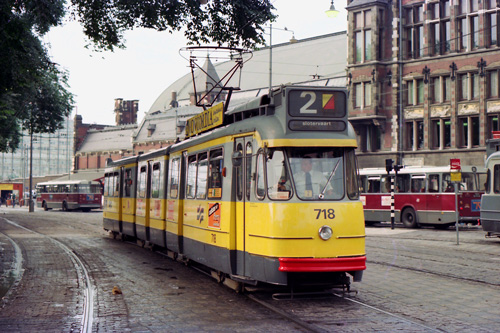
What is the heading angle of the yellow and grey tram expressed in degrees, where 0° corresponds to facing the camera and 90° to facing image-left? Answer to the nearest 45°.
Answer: approximately 315°

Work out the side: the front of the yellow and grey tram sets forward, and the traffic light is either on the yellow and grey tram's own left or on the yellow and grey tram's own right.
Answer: on the yellow and grey tram's own left

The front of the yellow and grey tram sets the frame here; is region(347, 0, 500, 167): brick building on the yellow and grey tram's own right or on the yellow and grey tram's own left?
on the yellow and grey tram's own left
